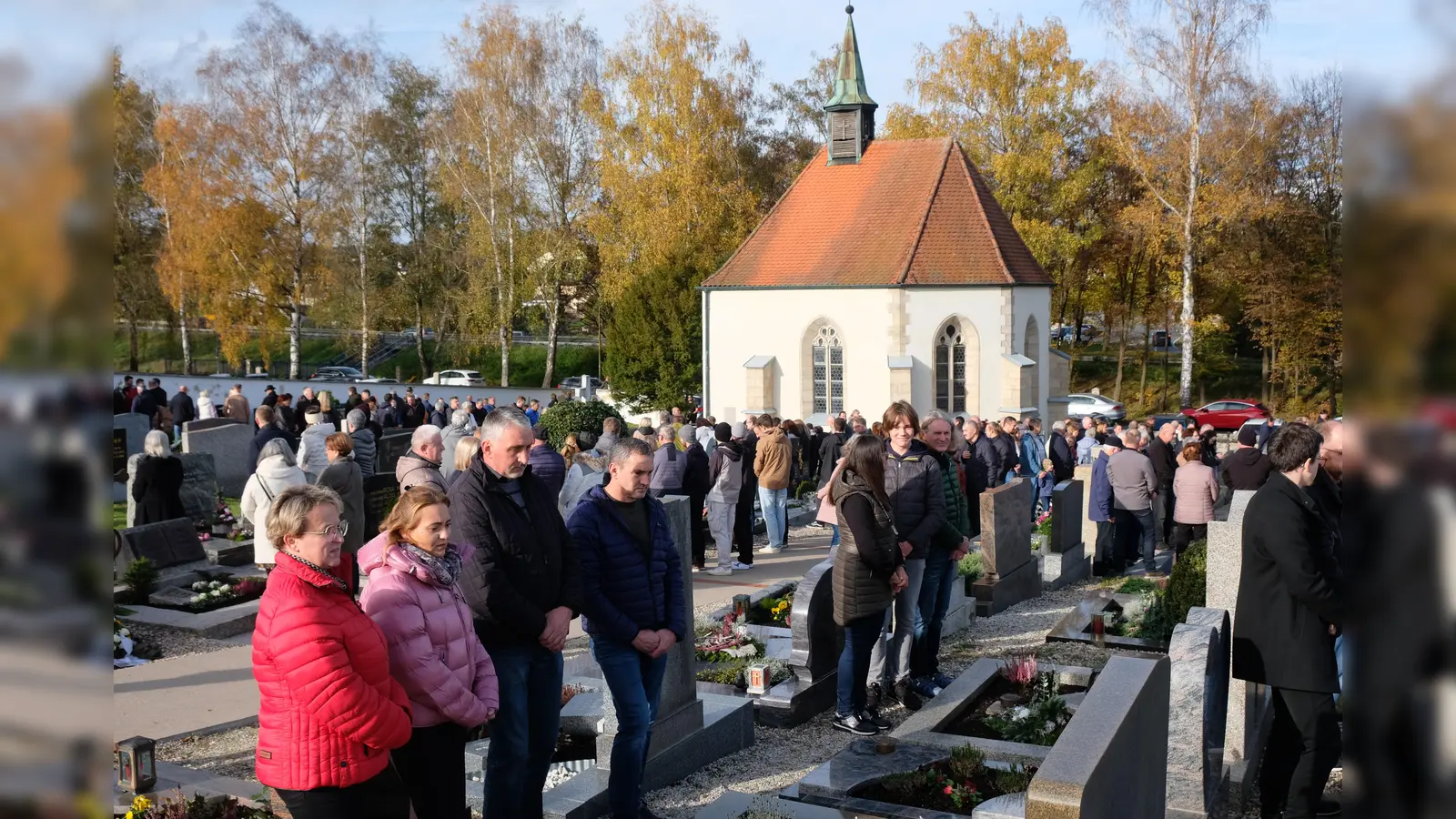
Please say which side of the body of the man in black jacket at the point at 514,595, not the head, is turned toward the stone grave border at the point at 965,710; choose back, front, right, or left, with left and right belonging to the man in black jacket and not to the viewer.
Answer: left

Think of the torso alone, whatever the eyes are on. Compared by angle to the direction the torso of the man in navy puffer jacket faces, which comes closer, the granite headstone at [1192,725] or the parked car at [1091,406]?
the granite headstone

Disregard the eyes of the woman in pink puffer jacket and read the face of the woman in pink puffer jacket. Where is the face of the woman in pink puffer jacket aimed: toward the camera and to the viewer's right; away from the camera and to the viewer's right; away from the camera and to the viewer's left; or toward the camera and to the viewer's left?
toward the camera and to the viewer's right

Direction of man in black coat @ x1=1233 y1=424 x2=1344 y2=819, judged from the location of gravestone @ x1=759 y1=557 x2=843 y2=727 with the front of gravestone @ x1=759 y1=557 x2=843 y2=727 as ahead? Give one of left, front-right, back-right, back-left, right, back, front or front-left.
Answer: back

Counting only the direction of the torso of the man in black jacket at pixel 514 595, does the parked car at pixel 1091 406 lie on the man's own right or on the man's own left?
on the man's own left
